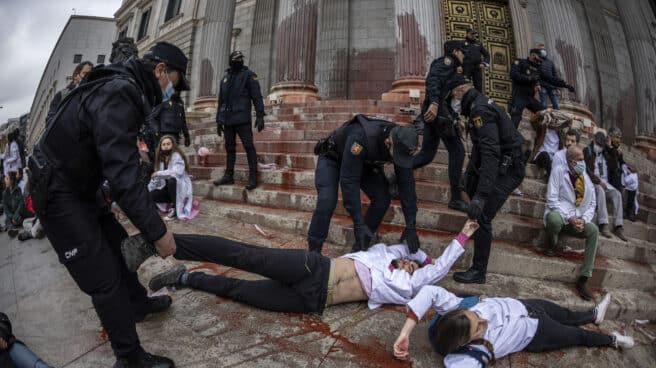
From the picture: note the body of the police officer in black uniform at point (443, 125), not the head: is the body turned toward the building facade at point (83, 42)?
no

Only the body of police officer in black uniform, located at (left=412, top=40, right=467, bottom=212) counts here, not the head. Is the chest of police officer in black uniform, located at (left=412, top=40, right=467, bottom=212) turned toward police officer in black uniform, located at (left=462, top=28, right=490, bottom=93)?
no

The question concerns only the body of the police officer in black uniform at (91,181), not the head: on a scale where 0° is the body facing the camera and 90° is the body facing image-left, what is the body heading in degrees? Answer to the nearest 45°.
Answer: approximately 270°

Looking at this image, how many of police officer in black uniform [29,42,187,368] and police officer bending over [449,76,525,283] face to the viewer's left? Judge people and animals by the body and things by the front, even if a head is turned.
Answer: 1

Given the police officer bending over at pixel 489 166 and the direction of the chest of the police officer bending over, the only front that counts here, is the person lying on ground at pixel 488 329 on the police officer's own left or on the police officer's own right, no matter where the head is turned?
on the police officer's own left

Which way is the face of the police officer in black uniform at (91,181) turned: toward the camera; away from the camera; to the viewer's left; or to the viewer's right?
to the viewer's right

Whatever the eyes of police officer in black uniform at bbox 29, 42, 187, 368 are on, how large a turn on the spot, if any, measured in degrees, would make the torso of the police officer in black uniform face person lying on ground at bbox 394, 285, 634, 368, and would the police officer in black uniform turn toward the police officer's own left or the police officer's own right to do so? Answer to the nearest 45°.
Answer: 0° — they already face them

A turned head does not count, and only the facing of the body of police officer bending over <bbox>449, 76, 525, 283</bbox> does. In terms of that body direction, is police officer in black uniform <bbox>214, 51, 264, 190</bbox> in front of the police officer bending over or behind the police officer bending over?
in front

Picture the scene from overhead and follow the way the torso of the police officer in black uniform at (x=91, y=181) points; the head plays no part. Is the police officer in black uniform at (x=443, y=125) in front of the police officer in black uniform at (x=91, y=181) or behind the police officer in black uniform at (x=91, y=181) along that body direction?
in front

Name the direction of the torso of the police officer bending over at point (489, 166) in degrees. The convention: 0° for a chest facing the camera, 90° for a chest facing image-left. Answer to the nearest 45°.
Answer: approximately 90°
